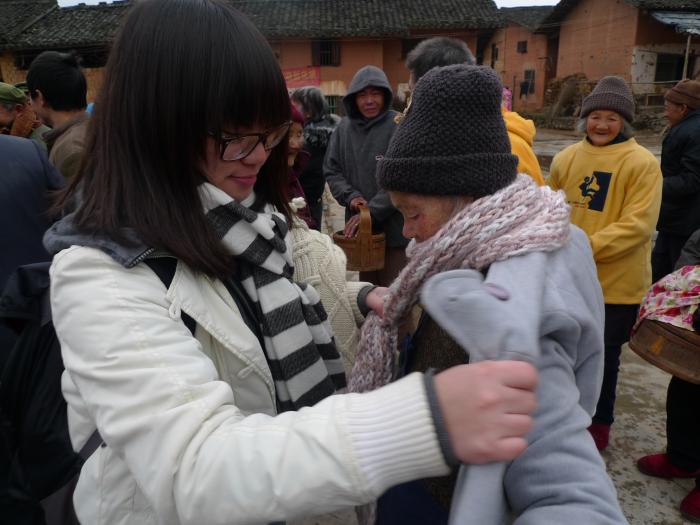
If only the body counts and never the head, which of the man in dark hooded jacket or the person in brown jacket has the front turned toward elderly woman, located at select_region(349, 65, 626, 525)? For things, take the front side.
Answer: the man in dark hooded jacket

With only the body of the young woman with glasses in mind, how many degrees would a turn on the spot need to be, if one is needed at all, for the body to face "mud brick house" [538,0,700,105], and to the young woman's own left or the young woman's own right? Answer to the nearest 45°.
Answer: approximately 90° to the young woman's own left

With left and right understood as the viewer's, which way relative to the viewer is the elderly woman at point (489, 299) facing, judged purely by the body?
facing to the left of the viewer

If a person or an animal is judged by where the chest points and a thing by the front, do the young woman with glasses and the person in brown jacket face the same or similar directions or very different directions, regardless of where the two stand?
very different directions

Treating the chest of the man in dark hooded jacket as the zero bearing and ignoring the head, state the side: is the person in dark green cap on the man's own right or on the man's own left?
on the man's own right

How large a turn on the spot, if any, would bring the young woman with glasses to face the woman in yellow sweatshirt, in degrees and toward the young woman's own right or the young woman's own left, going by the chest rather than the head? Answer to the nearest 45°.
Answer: approximately 90° to the young woman's own left

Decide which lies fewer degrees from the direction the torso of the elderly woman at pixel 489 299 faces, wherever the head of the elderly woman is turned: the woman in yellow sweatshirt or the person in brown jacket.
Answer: the person in brown jacket

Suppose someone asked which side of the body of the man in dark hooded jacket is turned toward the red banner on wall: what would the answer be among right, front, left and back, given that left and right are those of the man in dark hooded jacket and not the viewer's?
back
